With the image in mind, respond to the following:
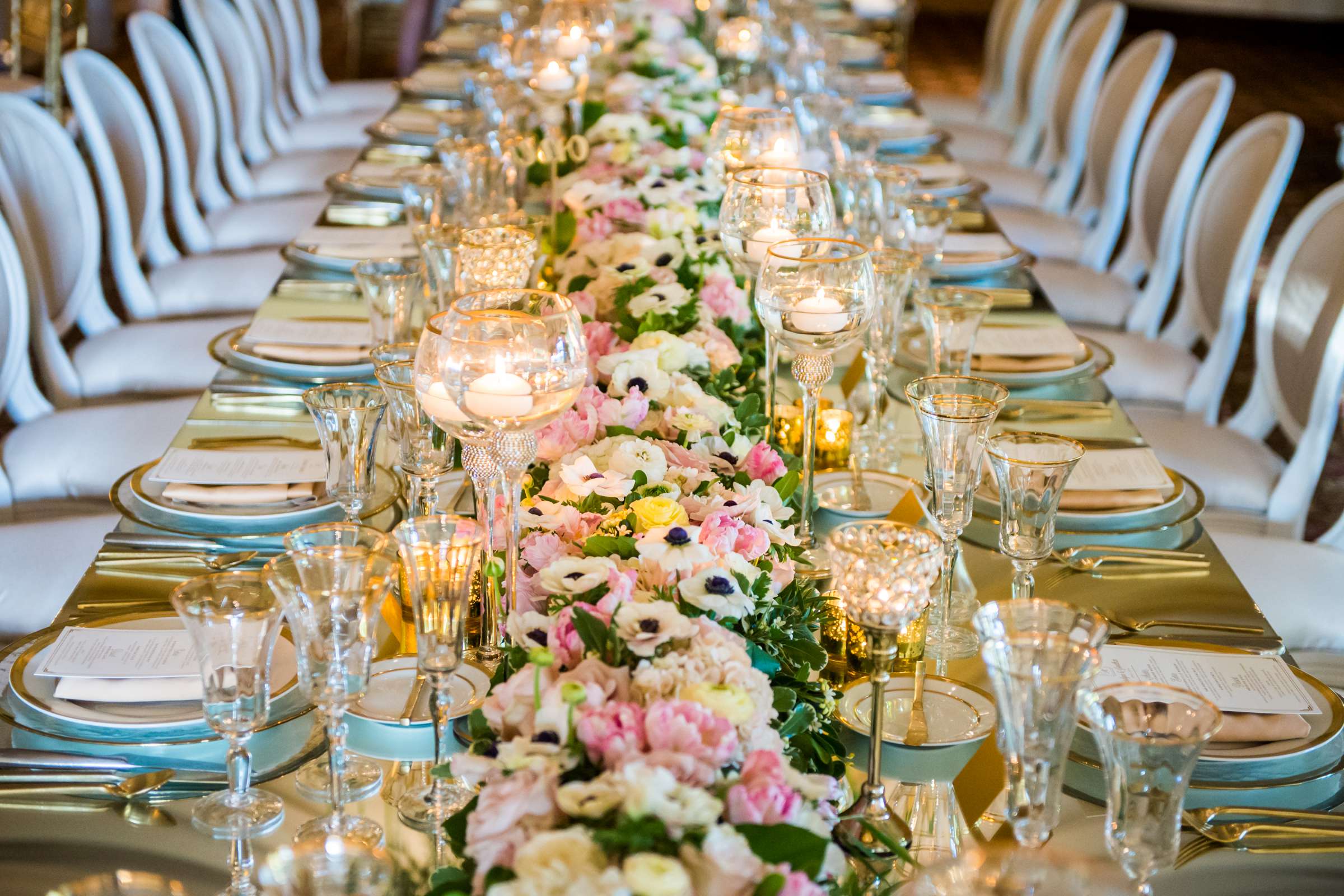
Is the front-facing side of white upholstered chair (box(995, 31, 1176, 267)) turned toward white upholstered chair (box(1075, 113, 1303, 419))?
no

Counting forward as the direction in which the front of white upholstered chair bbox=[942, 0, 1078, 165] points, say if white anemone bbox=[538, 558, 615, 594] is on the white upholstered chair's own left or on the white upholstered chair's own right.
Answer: on the white upholstered chair's own left

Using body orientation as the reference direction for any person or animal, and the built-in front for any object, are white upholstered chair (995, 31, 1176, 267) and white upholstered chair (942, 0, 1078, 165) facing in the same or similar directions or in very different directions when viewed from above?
same or similar directions

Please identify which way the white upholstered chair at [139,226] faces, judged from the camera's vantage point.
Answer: facing to the right of the viewer

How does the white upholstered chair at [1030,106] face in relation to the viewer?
to the viewer's left

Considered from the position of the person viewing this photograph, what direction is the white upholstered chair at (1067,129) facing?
facing to the left of the viewer

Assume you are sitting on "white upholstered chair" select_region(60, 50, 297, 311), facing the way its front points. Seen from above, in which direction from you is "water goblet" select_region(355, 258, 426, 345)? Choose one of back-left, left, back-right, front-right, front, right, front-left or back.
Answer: right

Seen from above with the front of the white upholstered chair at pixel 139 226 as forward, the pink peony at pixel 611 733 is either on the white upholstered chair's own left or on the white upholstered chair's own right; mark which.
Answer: on the white upholstered chair's own right

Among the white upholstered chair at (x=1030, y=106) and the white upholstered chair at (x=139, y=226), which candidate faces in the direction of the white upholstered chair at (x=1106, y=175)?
the white upholstered chair at (x=139, y=226)

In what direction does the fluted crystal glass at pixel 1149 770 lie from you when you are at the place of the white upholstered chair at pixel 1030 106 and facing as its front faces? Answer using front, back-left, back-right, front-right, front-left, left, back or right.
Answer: left

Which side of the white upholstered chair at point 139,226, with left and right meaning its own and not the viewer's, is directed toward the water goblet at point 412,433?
right

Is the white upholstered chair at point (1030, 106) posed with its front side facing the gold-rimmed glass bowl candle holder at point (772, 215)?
no

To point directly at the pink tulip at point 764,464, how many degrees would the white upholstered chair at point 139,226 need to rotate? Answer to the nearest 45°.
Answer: approximately 90° to its right

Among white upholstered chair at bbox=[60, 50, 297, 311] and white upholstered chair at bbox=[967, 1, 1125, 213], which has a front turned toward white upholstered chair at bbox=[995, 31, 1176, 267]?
white upholstered chair at bbox=[60, 50, 297, 311]

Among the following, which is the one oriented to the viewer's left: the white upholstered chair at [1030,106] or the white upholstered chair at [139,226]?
the white upholstered chair at [1030,106]

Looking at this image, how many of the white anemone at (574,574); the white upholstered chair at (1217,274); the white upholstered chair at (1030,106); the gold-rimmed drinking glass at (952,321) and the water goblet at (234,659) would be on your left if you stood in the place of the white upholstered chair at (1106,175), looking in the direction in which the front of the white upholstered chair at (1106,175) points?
4

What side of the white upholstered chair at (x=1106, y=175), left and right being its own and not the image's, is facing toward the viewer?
left
